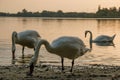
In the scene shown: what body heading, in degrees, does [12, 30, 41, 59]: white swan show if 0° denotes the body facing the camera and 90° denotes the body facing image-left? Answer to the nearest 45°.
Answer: approximately 90°

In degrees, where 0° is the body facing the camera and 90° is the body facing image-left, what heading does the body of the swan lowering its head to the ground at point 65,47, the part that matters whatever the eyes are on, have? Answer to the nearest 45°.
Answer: approximately 90°

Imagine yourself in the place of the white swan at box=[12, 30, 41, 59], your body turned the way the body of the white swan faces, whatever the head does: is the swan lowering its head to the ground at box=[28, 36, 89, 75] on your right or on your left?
on your left

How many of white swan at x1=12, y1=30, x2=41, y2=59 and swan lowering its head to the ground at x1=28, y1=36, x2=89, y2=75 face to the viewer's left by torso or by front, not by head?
2

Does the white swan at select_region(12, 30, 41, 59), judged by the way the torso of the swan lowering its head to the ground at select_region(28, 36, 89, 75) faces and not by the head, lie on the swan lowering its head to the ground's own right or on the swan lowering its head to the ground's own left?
on the swan lowering its head to the ground's own right
